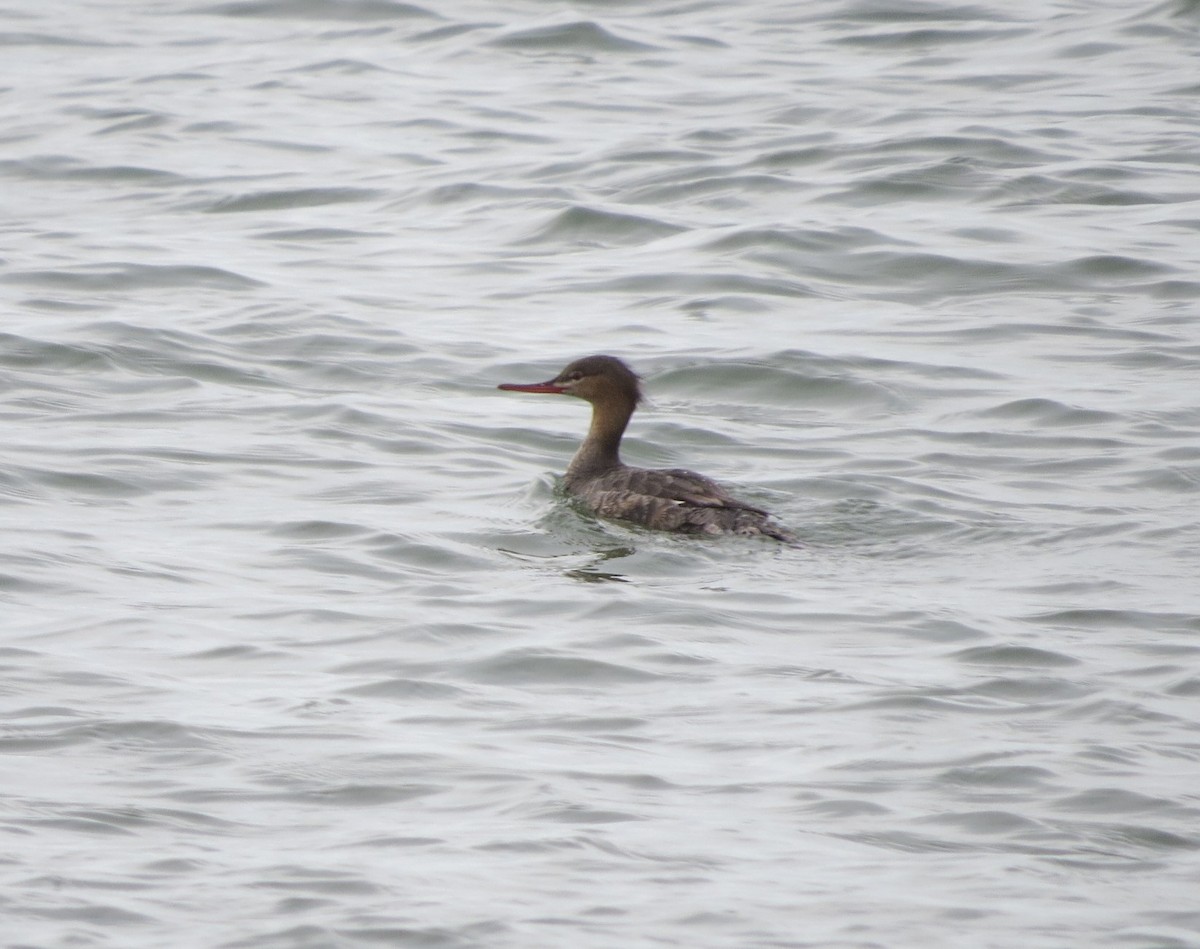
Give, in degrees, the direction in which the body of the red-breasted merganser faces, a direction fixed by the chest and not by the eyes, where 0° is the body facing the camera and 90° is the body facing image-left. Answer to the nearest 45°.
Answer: approximately 90°
